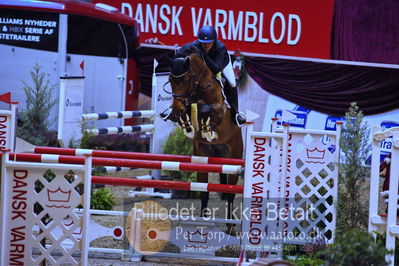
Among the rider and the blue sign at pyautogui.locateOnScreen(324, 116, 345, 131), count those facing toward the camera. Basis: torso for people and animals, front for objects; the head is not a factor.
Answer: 2

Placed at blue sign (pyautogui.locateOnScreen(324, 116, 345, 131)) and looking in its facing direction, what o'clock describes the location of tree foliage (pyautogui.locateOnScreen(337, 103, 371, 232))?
The tree foliage is roughly at 12 o'clock from the blue sign.

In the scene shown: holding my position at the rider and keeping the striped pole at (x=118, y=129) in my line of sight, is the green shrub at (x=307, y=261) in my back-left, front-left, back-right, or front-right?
back-left

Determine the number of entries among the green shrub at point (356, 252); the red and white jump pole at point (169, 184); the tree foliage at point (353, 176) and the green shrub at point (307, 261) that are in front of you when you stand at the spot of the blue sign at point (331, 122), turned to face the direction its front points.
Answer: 4

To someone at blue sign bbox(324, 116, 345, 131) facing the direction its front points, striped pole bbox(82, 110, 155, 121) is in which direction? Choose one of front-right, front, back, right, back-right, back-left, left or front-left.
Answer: front-right

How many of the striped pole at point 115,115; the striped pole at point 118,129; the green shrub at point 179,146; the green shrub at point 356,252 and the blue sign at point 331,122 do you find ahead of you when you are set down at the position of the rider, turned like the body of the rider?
1

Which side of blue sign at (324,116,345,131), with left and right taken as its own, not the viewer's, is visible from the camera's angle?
front

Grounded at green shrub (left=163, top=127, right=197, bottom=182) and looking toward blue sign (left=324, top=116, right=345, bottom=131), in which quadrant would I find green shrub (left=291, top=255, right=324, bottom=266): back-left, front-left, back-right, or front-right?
back-right

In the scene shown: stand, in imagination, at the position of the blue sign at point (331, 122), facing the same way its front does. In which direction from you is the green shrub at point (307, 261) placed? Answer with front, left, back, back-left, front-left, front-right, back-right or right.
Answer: front

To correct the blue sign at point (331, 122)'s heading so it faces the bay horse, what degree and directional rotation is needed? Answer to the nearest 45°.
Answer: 0° — it already faces it

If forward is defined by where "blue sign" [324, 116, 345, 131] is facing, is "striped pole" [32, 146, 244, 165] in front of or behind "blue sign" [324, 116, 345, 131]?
in front

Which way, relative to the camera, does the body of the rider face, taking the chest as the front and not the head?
toward the camera

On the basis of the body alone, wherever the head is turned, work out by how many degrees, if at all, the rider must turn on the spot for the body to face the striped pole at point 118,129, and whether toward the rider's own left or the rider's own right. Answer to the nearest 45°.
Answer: approximately 135° to the rider's own right

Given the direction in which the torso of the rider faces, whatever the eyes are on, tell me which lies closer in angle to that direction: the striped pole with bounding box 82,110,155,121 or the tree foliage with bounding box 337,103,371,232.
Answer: the tree foliage
